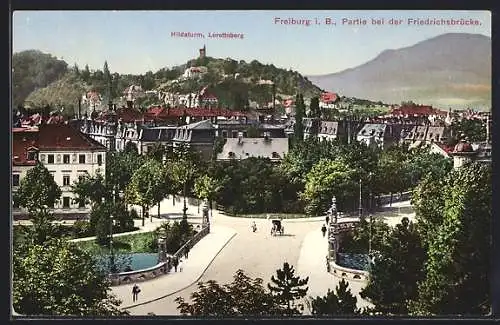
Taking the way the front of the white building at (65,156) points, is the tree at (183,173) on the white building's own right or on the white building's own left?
on the white building's own left

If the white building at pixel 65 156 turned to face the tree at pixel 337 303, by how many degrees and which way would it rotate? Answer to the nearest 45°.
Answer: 0° — it already faces it

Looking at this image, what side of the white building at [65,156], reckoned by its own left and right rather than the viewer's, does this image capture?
front

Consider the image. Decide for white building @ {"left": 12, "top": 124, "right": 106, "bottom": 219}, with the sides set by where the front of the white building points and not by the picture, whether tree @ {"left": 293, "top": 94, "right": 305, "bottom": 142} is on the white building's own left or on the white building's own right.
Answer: on the white building's own left

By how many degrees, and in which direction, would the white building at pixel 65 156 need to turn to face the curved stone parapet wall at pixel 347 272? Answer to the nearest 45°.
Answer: approximately 90° to its left

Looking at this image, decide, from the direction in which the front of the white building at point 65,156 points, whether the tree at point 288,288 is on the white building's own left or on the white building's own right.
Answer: on the white building's own left

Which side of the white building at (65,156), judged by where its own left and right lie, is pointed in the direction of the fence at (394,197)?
left

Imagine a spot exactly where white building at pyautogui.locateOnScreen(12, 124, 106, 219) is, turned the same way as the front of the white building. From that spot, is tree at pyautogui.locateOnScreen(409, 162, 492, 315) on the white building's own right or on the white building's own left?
on the white building's own left

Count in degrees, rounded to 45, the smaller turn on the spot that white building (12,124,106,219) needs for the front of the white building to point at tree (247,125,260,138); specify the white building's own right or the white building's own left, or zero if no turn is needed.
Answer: approximately 90° to the white building's own left

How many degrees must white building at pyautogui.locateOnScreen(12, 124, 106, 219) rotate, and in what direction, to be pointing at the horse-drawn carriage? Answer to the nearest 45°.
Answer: approximately 90° to its left
